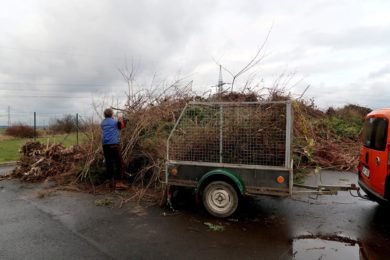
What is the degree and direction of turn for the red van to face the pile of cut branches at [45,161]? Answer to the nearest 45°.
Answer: approximately 135° to its left

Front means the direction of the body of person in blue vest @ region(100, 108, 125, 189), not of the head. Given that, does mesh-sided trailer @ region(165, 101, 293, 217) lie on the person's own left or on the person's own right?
on the person's own right

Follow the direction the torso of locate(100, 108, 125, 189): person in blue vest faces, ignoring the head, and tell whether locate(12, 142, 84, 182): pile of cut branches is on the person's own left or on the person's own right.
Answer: on the person's own left

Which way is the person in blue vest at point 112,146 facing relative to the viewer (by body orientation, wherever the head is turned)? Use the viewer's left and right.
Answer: facing away from the viewer and to the right of the viewer

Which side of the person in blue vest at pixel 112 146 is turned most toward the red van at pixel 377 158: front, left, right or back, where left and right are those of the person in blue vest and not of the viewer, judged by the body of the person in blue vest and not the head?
right

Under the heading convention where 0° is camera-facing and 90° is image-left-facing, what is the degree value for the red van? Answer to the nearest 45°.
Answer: approximately 225°

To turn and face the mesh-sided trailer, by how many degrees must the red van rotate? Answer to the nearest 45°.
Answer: approximately 180°

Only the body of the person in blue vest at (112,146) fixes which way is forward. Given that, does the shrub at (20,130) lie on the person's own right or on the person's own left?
on the person's own left

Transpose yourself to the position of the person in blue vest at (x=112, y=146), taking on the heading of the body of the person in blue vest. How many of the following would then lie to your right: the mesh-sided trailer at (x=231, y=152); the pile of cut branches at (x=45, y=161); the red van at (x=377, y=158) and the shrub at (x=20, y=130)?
2

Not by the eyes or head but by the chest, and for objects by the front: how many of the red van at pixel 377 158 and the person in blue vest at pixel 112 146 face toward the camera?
0
